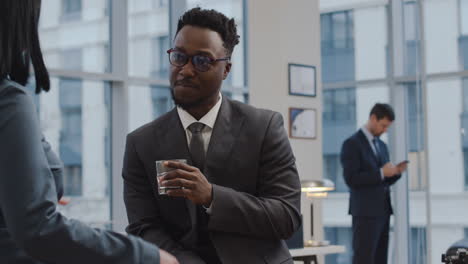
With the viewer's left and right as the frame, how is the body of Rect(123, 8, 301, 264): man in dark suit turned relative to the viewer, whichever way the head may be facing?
facing the viewer and to the left of the viewer

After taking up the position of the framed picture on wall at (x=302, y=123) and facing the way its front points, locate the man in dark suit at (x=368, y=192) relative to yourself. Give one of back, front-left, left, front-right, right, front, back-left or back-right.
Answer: front-left

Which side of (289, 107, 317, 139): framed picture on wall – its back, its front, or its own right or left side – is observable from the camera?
front

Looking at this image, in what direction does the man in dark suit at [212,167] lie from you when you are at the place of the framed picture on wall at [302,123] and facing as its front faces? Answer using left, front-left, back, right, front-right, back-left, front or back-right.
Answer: front

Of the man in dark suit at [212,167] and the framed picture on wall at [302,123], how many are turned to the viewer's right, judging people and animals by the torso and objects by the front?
0

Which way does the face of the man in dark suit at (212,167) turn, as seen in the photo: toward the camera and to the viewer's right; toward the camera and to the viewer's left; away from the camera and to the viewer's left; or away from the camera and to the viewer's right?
toward the camera and to the viewer's left

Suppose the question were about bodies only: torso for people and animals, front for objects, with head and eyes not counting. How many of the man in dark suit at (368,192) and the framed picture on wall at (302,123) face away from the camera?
0

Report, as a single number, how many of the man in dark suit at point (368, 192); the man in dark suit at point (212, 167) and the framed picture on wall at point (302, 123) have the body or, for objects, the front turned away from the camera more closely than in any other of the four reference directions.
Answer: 0

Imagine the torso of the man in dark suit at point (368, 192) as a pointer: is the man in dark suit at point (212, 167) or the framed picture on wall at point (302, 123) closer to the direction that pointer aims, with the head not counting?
the man in dark suit

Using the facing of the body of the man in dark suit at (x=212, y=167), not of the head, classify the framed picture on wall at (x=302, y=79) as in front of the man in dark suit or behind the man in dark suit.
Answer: behind
